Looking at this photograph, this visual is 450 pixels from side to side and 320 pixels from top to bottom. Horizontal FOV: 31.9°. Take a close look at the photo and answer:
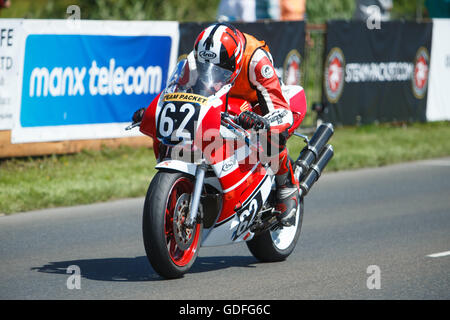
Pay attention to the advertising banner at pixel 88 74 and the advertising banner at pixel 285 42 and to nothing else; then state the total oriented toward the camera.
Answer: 2

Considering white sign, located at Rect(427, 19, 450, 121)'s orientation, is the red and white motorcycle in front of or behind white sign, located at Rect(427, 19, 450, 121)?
in front

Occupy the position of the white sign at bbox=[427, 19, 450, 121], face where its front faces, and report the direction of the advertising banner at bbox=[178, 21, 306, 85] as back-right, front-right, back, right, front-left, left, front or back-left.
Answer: front-right

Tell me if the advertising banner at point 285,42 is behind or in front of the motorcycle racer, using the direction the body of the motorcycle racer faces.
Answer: behind

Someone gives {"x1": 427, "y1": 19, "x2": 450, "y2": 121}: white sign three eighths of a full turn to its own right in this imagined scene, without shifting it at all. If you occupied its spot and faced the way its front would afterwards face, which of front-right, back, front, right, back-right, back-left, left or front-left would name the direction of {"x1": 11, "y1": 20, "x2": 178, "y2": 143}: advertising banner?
left

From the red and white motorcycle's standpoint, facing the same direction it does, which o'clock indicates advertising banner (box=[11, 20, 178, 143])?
The advertising banner is roughly at 4 o'clock from the red and white motorcycle.

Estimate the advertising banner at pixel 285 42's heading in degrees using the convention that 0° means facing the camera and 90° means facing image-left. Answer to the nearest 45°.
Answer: approximately 0°

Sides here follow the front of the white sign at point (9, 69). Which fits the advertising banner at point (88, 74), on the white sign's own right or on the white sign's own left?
on the white sign's own left

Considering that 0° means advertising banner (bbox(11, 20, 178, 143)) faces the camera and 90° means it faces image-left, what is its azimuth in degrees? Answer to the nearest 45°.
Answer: approximately 0°
